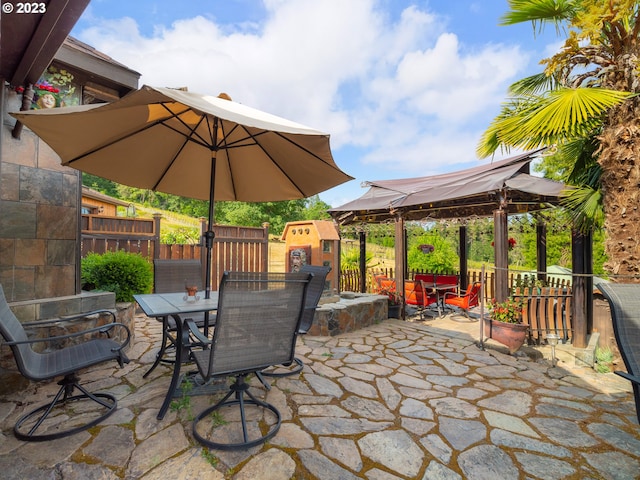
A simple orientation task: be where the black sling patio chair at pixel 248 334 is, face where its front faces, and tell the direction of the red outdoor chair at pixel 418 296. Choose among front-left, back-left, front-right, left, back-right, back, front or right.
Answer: right

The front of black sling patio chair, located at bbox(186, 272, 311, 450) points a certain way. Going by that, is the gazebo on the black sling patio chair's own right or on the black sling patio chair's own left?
on the black sling patio chair's own right

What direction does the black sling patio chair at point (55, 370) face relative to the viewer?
to the viewer's right

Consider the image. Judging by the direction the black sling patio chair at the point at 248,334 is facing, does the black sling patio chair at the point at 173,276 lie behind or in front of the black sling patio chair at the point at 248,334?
in front

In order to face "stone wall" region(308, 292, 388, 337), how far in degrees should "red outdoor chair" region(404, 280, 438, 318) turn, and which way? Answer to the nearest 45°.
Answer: approximately 180°

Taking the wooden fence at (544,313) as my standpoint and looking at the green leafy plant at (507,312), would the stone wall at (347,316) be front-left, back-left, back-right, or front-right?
front-right

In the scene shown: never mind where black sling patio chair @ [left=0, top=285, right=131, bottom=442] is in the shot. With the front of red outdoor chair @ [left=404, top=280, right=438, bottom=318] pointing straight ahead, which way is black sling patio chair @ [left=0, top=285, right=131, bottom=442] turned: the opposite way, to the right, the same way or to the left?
the same way

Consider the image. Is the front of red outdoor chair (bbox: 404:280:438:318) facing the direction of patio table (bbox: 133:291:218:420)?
no

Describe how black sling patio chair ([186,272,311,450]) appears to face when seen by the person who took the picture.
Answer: facing away from the viewer and to the left of the viewer

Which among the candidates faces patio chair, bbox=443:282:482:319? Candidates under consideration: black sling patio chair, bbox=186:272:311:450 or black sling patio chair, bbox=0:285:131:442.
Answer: black sling patio chair, bbox=0:285:131:442

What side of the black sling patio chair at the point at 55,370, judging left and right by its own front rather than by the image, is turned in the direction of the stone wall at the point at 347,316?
front

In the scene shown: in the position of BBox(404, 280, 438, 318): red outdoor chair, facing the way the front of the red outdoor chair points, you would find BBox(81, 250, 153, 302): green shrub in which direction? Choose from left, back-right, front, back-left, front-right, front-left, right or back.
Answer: back

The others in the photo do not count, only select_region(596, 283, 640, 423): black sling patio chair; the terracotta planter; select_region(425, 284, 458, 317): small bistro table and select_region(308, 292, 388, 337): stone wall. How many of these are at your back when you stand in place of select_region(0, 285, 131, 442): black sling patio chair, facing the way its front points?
0

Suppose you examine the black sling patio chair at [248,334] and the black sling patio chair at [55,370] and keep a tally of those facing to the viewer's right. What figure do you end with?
1

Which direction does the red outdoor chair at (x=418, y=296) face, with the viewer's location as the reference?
facing away from the viewer and to the right of the viewer

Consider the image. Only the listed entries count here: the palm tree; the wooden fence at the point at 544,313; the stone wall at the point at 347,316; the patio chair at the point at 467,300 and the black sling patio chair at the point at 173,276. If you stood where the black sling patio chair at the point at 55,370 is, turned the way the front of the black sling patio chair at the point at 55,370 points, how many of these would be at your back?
0

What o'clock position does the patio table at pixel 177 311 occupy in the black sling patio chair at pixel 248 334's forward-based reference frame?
The patio table is roughly at 12 o'clock from the black sling patio chair.
